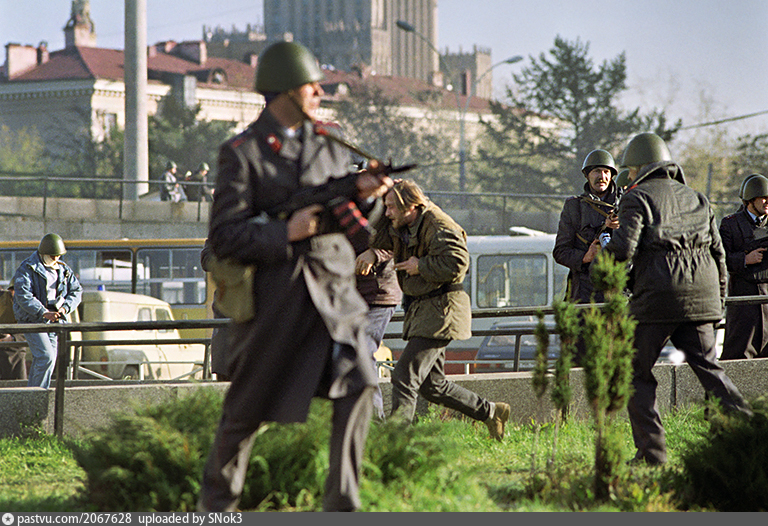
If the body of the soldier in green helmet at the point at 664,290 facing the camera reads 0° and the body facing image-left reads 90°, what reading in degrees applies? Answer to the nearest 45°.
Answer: approximately 135°

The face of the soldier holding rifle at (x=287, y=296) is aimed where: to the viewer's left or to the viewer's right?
to the viewer's right

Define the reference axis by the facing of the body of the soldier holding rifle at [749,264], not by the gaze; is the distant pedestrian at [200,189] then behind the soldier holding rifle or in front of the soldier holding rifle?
behind

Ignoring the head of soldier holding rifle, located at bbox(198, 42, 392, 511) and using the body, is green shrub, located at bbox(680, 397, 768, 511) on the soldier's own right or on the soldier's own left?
on the soldier's own left

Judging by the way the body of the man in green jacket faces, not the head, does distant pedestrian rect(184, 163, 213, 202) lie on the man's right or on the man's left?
on the man's right

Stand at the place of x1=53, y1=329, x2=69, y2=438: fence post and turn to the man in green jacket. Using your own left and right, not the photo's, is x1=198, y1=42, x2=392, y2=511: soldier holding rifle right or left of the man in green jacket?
right

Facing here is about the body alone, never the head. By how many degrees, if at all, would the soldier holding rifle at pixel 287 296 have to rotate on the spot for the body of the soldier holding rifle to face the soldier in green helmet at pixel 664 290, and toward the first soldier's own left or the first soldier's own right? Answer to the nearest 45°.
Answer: approximately 90° to the first soldier's own left

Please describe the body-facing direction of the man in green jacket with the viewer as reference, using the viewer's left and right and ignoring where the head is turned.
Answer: facing to the left of the viewer

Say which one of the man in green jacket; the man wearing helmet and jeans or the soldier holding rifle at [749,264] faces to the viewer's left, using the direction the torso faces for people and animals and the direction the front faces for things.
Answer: the man in green jacket

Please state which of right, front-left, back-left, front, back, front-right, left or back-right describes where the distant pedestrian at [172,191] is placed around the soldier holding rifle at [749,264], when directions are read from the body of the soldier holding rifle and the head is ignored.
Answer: back

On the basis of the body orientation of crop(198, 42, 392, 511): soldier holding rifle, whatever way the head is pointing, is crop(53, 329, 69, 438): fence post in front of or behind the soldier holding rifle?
behind
